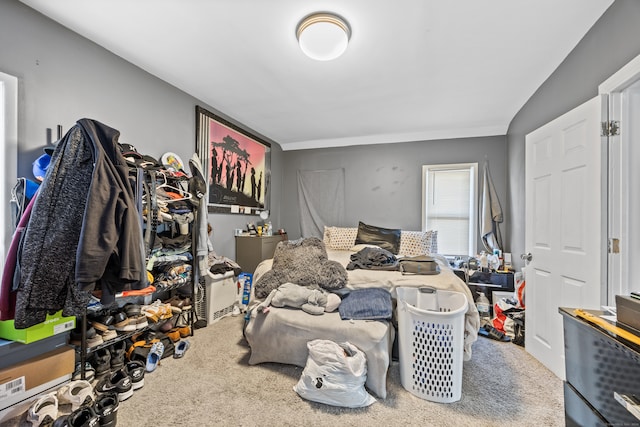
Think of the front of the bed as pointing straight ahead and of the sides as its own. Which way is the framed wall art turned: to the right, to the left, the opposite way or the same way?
to the left

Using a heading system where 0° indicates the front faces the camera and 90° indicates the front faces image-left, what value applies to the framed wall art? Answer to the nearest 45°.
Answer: approximately 315°

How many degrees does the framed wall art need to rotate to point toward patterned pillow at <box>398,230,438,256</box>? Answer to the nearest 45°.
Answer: approximately 45° to its left

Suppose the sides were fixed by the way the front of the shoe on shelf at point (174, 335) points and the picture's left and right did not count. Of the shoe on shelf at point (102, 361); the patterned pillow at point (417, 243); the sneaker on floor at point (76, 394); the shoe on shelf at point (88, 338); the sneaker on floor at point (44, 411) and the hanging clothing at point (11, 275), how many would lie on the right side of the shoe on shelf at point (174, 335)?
5

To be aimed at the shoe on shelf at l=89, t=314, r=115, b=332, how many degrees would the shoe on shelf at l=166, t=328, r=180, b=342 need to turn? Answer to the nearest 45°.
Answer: approximately 90° to its right

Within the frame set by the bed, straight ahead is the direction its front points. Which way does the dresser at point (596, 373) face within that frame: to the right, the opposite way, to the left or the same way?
to the right
